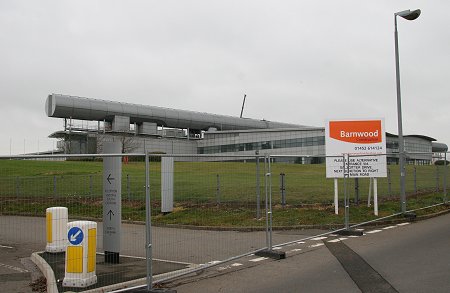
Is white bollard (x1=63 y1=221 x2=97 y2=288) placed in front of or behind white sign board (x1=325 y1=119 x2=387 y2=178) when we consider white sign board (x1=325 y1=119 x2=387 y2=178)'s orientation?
in front

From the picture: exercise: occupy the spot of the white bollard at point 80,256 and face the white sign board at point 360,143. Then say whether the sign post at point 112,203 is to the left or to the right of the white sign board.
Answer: left

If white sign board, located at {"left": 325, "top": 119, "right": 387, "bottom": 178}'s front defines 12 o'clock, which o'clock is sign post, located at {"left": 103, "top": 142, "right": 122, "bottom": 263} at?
The sign post is roughly at 1 o'clock from the white sign board.

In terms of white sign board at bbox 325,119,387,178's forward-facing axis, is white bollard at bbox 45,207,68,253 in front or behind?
in front

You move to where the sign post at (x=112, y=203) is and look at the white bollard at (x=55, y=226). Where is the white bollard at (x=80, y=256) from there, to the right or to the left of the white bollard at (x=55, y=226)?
left

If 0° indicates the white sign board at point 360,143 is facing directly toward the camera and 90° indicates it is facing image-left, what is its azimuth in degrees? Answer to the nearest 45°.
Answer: approximately 0°
